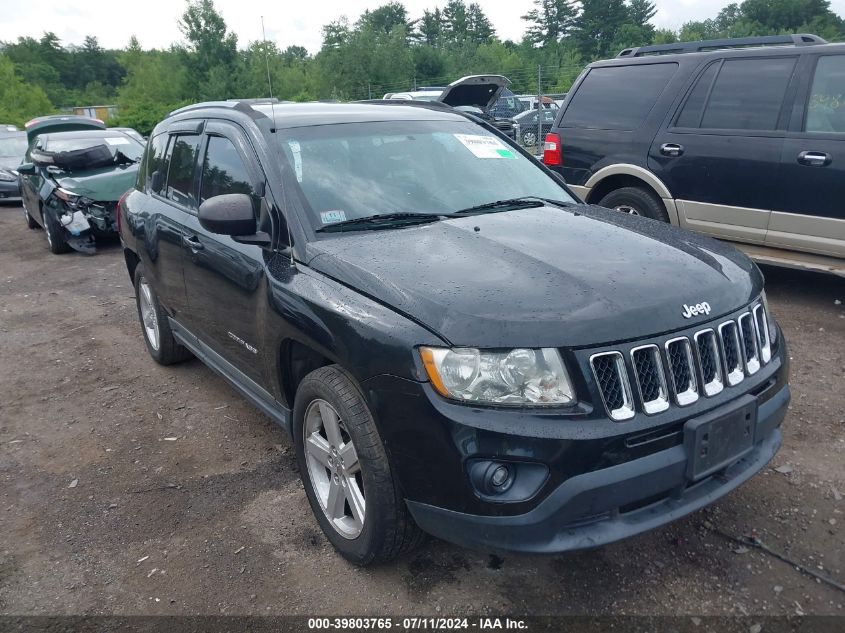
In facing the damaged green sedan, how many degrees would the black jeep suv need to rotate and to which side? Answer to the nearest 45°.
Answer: approximately 180°

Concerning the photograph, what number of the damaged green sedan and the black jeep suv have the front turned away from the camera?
0

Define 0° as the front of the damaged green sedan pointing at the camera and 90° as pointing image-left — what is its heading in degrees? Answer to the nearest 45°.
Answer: approximately 315°

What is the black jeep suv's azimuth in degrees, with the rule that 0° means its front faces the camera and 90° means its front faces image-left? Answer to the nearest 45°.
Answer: approximately 315°

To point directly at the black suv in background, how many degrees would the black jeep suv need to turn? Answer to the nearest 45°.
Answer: approximately 90° to its left

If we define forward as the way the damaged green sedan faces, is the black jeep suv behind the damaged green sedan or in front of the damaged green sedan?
in front
